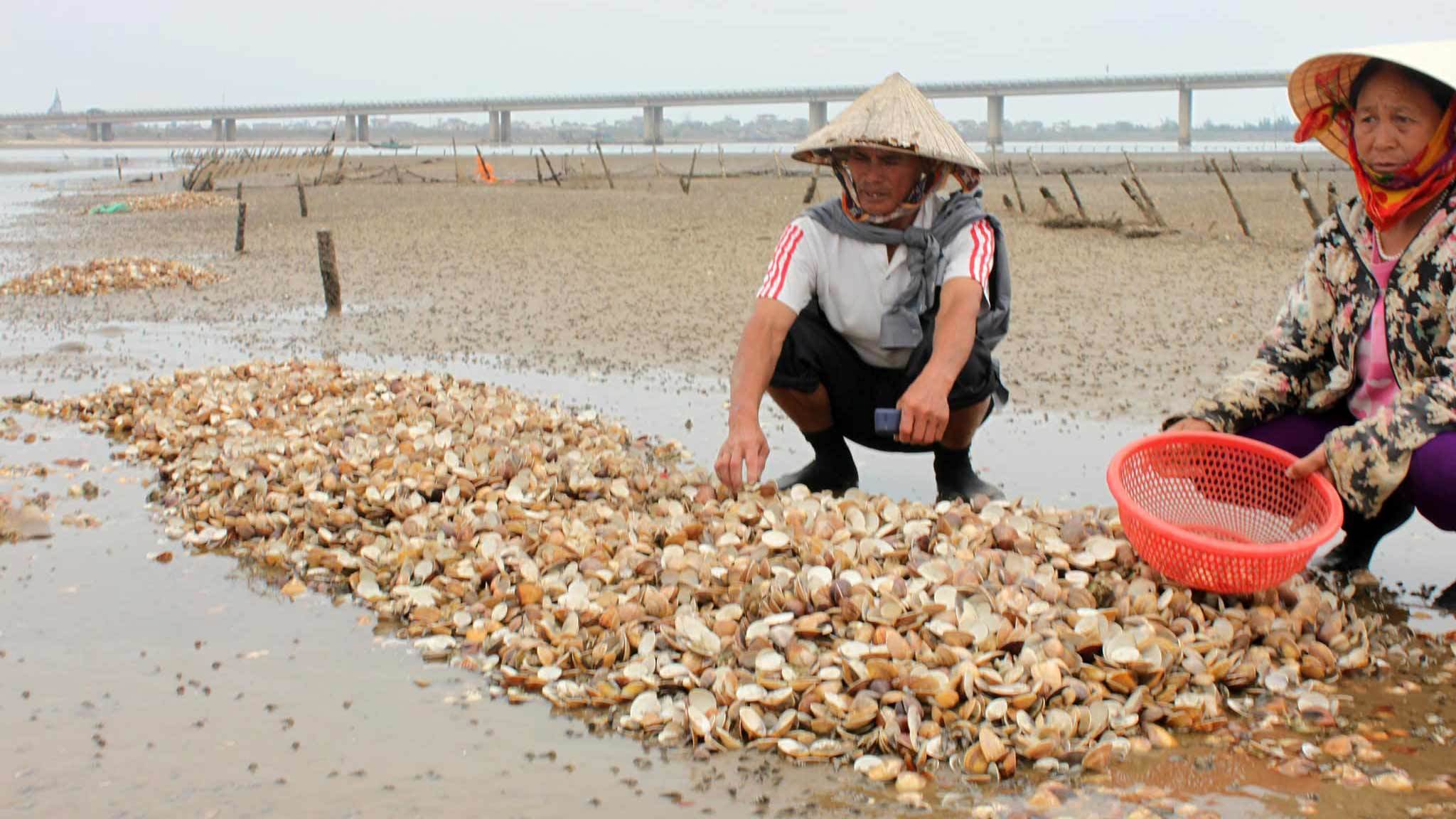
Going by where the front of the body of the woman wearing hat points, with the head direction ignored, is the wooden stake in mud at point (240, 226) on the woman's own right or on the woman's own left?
on the woman's own right

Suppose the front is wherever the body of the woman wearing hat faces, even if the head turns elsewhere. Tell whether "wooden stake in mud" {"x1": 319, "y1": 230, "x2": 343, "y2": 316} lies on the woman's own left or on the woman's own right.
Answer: on the woman's own right

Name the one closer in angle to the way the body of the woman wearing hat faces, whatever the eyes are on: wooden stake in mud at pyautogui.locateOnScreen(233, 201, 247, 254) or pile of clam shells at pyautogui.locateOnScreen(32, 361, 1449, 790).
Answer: the pile of clam shells

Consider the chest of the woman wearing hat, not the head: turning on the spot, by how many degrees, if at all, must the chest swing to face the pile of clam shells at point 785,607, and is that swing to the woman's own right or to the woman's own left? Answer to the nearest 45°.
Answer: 0° — they already face it

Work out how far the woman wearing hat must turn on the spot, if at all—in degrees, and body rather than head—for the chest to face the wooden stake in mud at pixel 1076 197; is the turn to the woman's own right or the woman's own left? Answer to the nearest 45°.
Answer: approximately 135° to the woman's own right

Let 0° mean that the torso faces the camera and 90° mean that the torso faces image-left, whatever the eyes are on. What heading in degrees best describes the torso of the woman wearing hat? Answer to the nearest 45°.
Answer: approximately 45°
